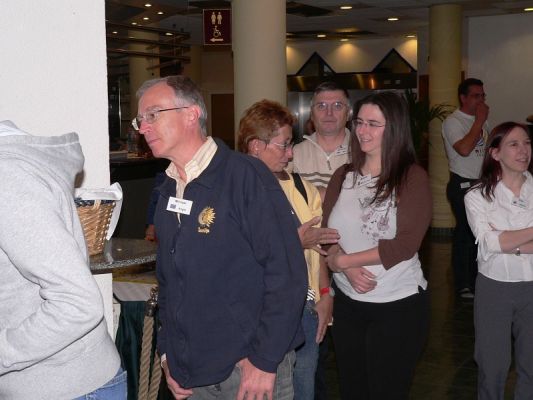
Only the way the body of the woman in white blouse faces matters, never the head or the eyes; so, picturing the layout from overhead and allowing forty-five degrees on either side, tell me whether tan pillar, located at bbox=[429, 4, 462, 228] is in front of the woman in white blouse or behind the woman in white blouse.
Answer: behind

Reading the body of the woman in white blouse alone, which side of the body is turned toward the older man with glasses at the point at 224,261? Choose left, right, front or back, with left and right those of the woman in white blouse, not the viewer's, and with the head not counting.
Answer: right

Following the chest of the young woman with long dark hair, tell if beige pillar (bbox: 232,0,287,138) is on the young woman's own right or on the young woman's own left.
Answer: on the young woman's own right

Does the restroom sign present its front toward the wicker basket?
yes

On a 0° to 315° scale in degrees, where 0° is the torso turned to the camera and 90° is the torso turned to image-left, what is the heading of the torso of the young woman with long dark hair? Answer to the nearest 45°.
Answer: approximately 45°

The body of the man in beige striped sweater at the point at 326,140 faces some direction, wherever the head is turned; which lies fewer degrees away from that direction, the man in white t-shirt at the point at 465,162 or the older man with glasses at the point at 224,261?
the older man with glasses

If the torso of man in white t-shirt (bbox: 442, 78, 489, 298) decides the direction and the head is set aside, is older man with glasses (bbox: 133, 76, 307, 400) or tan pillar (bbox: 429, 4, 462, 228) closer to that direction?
the older man with glasses

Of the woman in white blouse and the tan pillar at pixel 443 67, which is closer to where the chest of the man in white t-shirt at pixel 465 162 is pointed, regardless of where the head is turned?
the woman in white blouse

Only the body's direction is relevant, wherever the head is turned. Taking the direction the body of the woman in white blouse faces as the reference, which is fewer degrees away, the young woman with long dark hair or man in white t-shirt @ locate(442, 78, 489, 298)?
the young woman with long dark hair

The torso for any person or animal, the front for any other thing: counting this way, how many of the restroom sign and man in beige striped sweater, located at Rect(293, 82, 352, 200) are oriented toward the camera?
2

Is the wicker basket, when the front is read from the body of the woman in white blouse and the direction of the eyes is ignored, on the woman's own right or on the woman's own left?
on the woman's own right

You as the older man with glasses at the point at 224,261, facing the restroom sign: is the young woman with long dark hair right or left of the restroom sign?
right
